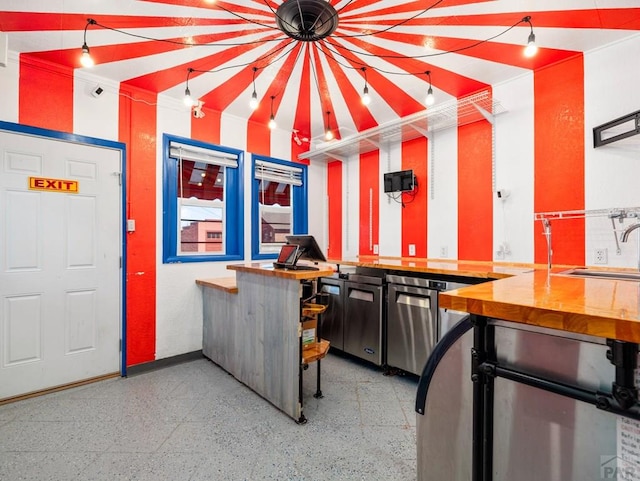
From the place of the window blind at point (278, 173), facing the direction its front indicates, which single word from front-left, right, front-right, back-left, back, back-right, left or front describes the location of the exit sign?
right

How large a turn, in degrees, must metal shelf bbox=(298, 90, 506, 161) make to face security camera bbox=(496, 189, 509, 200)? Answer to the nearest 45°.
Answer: approximately 135° to its left

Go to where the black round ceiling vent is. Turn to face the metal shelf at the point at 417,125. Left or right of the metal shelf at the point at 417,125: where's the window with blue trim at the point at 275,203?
left

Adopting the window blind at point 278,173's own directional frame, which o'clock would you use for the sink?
The sink is roughly at 12 o'clock from the window blind.

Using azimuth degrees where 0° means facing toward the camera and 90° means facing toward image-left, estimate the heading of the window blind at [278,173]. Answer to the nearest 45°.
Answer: approximately 315°

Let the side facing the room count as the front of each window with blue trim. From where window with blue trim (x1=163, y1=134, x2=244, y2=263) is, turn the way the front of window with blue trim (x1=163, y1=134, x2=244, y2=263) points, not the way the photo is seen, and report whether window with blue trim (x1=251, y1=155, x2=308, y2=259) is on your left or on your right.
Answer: on your left

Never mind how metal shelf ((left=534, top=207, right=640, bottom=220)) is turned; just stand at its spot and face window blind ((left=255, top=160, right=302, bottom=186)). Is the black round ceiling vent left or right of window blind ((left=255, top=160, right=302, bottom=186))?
left
